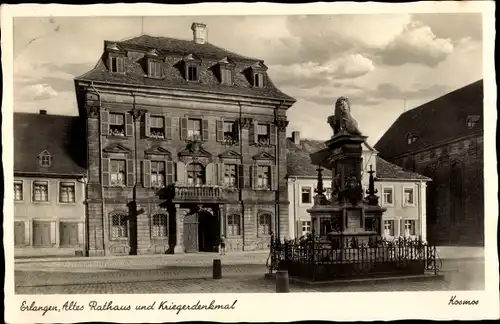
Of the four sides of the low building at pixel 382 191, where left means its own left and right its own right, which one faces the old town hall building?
right

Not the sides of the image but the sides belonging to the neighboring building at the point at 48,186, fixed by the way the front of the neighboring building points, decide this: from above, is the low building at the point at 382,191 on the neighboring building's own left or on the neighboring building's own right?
on the neighboring building's own left

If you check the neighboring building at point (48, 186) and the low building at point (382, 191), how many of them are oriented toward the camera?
2

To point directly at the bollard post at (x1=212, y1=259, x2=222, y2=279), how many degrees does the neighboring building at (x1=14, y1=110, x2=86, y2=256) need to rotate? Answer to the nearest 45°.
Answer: approximately 45° to its left

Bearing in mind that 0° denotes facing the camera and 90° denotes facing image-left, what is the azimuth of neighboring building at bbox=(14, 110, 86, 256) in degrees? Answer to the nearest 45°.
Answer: approximately 0°

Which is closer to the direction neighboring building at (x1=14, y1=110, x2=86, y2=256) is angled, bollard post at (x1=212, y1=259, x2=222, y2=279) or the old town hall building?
the bollard post

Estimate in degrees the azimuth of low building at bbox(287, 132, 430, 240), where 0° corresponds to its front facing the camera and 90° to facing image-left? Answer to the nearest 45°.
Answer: approximately 0°

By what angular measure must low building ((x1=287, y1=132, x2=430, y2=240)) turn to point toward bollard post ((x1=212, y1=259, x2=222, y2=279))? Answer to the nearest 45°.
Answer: approximately 45° to its right
